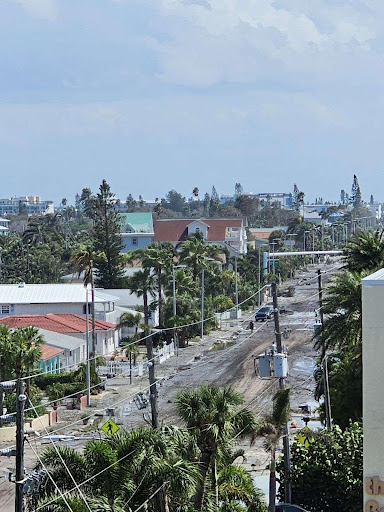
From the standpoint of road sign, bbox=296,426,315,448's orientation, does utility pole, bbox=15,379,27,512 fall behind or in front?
in front

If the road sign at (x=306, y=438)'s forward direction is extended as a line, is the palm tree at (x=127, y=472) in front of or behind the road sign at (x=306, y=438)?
in front

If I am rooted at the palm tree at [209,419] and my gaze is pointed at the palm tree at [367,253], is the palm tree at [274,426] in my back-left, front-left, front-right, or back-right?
front-right

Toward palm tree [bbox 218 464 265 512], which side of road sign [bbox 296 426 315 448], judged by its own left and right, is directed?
front

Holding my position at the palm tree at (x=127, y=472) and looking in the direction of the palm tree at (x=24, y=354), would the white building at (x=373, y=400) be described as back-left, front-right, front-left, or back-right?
back-right

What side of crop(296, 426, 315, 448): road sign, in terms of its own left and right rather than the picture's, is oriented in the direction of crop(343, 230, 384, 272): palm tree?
back

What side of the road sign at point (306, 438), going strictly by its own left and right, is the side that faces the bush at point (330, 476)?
front

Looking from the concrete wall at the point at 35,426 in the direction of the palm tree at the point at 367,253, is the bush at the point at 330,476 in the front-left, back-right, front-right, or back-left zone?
front-right

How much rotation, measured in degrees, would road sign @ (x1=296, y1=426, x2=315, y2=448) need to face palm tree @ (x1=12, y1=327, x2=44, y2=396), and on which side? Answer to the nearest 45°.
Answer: approximately 135° to its right

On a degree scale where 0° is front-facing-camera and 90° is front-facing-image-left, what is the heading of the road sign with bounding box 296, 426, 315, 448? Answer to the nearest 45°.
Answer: approximately 0°

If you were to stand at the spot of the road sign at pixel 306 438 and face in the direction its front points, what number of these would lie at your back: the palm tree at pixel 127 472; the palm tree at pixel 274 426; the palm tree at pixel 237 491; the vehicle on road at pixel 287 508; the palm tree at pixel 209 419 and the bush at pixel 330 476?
0
